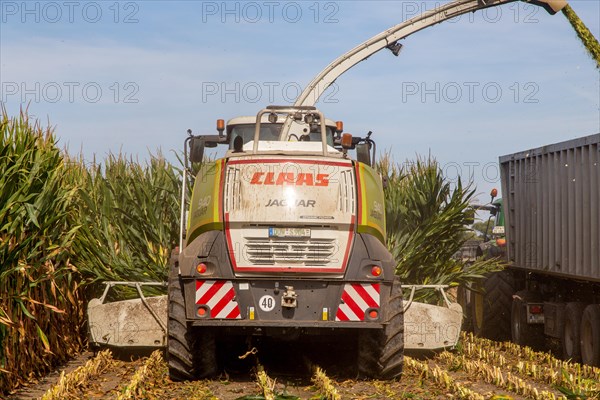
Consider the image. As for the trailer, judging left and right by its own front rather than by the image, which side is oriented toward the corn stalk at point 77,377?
left

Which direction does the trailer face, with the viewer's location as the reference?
facing away from the viewer and to the left of the viewer
